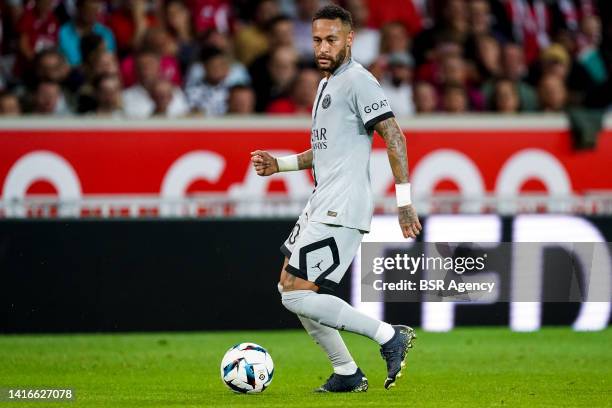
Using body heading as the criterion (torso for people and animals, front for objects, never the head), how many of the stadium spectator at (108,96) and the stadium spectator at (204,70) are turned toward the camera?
2

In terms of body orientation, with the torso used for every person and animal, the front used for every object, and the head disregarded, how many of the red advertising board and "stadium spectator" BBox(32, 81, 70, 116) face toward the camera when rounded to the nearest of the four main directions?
2

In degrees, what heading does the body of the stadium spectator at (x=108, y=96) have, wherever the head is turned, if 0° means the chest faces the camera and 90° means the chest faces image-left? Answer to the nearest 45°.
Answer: approximately 0°

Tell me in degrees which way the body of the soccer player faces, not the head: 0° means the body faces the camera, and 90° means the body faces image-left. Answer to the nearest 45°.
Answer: approximately 45°

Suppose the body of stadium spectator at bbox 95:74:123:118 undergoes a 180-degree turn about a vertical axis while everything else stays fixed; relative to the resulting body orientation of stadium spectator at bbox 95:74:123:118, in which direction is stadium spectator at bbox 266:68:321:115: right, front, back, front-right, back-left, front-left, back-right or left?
right

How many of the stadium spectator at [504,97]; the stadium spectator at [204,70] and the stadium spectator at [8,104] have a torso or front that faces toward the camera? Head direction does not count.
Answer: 3

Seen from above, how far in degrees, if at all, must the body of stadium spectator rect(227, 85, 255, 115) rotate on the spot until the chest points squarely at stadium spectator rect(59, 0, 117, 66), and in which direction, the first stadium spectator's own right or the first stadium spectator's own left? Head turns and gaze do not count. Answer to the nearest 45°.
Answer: approximately 135° to the first stadium spectator's own right

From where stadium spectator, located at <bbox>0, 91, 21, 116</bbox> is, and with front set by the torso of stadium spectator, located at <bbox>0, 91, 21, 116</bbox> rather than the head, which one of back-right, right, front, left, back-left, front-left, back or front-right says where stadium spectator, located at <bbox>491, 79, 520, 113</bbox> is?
left

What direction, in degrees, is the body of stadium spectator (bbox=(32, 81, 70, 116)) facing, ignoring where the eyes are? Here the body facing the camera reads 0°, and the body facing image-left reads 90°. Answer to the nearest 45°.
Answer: approximately 0°
